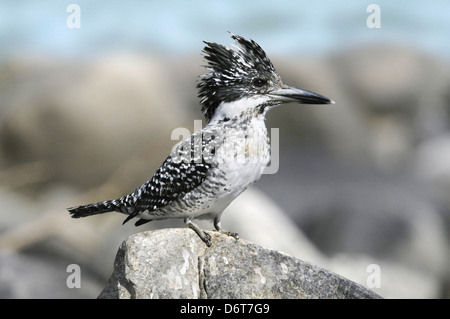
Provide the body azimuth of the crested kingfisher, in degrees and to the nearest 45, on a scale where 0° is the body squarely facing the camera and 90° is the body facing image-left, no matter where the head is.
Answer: approximately 270°
